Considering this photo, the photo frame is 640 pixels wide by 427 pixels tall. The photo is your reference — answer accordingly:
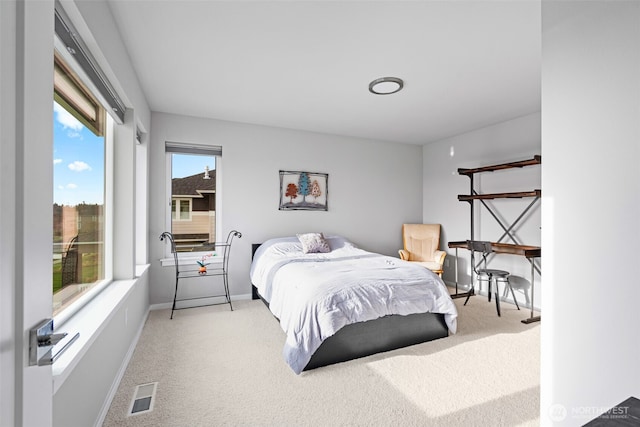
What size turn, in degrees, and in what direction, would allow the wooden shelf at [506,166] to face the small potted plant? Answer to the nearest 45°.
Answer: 0° — it already faces it

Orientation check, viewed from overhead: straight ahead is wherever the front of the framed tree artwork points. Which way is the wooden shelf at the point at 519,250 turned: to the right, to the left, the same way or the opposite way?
to the right

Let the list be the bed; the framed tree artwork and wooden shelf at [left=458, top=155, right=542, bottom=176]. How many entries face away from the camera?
0

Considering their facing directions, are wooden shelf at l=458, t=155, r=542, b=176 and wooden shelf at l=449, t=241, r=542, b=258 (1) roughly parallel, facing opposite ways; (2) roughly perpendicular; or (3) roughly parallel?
roughly parallel

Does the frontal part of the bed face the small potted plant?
no

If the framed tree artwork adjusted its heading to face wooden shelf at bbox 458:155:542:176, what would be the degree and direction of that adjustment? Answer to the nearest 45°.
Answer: approximately 90° to its left

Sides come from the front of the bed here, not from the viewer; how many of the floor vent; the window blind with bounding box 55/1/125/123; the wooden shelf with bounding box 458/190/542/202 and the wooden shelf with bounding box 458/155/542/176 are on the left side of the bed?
2

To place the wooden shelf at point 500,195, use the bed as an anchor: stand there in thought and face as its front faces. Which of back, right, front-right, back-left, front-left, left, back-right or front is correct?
left

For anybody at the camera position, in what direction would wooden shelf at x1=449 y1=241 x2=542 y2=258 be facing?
facing the viewer and to the left of the viewer

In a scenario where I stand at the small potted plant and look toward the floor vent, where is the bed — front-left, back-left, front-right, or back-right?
front-left

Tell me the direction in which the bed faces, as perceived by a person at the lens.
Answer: facing the viewer and to the right of the viewer

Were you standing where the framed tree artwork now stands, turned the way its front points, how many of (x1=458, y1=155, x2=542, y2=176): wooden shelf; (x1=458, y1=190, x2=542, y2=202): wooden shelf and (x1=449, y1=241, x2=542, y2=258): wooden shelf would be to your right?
0

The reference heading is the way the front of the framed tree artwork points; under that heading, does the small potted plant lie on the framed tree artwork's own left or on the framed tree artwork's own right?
on the framed tree artwork's own right

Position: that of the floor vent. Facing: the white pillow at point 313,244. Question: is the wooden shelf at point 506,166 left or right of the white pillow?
right

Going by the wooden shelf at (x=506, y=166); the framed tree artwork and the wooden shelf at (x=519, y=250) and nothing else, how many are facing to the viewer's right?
0

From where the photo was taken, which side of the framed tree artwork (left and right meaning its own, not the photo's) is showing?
front

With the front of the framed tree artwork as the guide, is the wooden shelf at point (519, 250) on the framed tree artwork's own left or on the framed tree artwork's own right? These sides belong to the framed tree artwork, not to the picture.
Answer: on the framed tree artwork's own left

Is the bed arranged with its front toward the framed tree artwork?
no

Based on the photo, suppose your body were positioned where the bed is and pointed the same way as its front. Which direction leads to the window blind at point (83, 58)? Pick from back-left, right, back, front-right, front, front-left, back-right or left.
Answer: right
